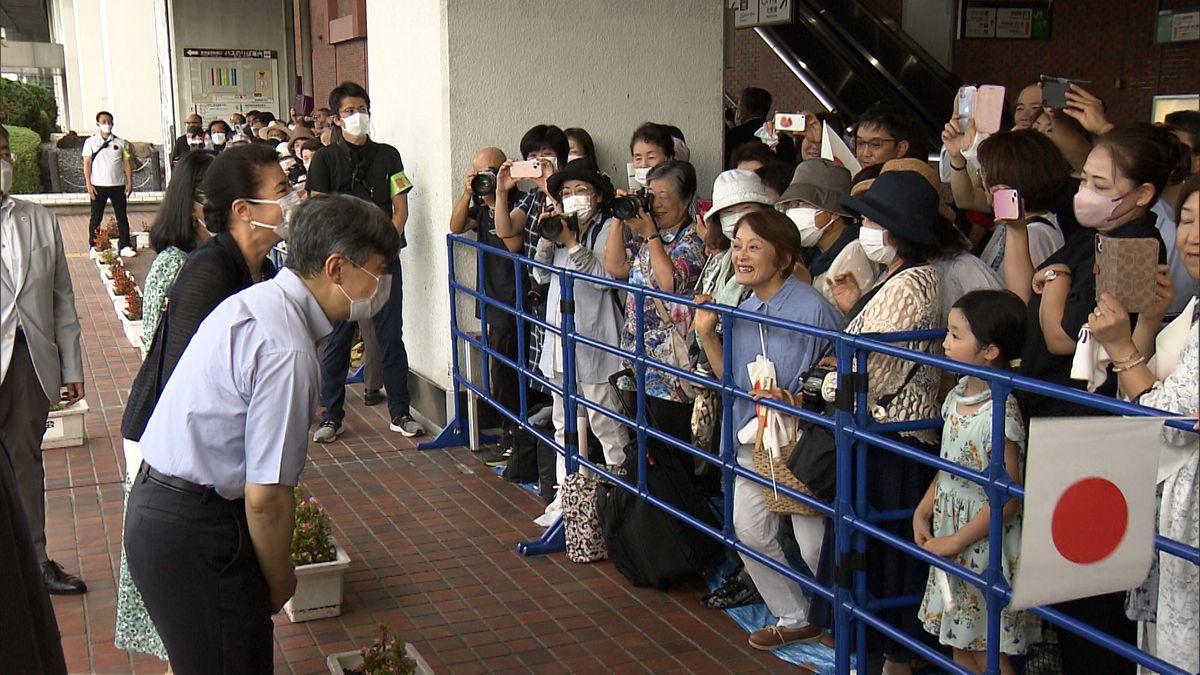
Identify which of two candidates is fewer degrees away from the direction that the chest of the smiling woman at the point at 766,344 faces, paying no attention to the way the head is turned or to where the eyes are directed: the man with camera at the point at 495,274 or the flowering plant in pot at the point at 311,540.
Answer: the flowering plant in pot

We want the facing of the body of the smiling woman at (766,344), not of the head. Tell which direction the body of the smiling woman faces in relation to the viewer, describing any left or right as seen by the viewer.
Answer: facing the viewer and to the left of the viewer

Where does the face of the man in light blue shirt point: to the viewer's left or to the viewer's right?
to the viewer's right

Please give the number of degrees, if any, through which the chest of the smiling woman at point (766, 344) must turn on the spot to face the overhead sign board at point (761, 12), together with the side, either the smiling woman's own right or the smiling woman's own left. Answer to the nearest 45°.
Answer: approximately 135° to the smiling woman's own right

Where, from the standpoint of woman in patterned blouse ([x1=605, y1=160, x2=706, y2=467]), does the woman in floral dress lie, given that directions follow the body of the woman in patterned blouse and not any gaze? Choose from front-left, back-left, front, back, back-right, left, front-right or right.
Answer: front

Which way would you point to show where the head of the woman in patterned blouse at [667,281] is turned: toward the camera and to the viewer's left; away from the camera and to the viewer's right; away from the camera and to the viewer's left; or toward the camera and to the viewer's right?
toward the camera and to the viewer's left

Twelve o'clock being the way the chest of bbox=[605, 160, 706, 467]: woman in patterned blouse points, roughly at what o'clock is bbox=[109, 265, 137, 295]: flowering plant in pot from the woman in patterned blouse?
The flowering plant in pot is roughly at 3 o'clock from the woman in patterned blouse.

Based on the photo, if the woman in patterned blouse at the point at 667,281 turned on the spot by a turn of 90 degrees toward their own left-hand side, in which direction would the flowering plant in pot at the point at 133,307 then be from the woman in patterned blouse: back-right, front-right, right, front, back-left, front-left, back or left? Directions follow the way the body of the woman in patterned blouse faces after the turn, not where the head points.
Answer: back

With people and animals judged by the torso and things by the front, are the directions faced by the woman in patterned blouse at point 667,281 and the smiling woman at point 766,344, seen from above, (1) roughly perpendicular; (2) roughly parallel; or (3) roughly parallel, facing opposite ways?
roughly parallel

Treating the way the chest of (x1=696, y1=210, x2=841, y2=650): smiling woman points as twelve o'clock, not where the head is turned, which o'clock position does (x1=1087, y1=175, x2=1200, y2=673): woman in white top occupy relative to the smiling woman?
The woman in white top is roughly at 9 o'clock from the smiling woman.

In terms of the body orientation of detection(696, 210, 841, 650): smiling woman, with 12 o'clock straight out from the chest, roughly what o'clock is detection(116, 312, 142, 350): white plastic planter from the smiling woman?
The white plastic planter is roughly at 3 o'clock from the smiling woman.

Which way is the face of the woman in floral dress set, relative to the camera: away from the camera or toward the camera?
away from the camera

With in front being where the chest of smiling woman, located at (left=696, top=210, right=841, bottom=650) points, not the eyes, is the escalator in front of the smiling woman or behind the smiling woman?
behind

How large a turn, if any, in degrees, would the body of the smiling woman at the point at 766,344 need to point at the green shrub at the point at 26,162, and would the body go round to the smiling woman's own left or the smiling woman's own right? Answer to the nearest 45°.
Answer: approximately 90° to the smiling woman's own right

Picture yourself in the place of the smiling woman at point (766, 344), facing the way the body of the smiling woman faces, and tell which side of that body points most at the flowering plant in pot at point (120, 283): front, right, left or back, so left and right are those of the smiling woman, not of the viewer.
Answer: right
